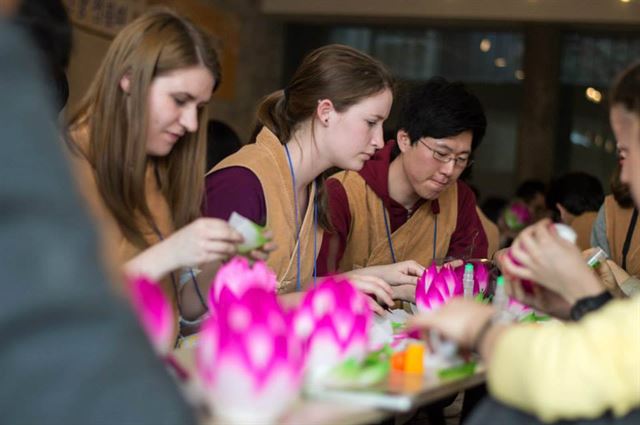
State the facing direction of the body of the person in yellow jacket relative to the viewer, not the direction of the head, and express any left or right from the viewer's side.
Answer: facing to the left of the viewer

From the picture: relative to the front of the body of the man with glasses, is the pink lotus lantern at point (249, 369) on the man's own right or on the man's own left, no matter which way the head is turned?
on the man's own right

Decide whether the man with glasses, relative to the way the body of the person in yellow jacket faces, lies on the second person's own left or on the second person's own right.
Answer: on the second person's own right

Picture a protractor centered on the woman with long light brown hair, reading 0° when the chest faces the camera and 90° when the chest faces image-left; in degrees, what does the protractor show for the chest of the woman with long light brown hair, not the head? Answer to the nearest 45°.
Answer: approximately 315°

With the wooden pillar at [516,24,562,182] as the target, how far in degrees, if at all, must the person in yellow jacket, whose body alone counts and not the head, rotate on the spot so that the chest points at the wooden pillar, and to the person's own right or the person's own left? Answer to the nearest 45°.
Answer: approximately 90° to the person's own right

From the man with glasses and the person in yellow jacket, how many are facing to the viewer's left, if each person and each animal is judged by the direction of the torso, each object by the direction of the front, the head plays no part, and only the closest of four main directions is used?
1

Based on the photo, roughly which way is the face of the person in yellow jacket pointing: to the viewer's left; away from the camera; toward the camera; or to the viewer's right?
to the viewer's left

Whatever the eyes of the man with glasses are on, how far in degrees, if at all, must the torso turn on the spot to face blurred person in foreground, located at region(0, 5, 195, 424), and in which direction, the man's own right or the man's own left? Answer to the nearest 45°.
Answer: approximately 45° to the man's own right

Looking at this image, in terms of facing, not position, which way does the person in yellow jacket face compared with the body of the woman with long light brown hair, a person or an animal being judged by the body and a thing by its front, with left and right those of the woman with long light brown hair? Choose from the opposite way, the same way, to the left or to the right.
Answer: the opposite way
